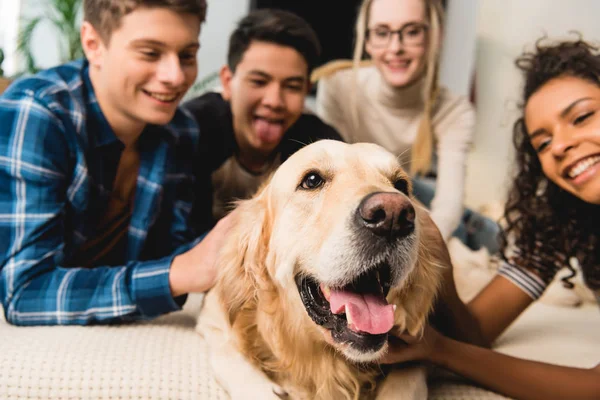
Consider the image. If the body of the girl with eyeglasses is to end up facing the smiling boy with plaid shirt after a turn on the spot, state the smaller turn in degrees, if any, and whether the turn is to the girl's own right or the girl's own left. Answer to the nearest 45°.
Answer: approximately 45° to the girl's own right

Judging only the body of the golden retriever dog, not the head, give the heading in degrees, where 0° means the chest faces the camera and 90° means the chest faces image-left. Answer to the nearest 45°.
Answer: approximately 315°

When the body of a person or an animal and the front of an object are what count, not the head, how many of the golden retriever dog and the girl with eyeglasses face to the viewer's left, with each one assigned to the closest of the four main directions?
0

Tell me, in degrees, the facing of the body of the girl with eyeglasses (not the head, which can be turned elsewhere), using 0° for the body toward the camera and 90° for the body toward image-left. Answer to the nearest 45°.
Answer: approximately 0°

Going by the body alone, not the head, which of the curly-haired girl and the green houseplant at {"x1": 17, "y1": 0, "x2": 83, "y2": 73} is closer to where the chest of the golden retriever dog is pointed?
the curly-haired girl

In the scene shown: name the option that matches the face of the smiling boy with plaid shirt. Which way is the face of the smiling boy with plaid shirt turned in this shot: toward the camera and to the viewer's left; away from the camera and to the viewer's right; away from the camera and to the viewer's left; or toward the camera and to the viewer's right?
toward the camera and to the viewer's right

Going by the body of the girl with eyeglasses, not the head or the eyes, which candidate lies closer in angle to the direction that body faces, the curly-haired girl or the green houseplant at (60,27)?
the curly-haired girl

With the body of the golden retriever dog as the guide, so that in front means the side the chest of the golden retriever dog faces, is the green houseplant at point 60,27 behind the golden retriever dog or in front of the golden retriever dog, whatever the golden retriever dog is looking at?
behind

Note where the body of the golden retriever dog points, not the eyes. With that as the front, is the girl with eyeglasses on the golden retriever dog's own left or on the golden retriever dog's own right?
on the golden retriever dog's own left

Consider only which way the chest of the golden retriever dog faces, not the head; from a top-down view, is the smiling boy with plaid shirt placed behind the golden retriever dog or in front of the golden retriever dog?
behind

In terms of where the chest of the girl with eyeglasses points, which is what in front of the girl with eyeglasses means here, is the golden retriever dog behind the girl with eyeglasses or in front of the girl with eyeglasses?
in front

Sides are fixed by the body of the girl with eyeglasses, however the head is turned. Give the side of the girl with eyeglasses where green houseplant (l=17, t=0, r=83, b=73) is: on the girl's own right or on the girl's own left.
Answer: on the girl's own right
